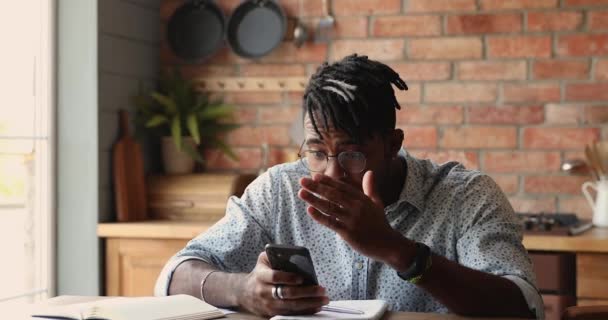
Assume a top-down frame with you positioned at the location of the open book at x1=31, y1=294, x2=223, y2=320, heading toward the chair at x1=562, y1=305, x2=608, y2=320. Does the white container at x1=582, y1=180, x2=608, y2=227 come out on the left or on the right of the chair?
left

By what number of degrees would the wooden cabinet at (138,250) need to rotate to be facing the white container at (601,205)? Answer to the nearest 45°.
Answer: approximately 90° to its left

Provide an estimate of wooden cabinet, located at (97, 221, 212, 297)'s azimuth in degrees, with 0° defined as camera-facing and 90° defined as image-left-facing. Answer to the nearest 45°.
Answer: approximately 0°

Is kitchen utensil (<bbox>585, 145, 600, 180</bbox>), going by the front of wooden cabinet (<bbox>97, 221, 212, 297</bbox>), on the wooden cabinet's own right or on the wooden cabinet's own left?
on the wooden cabinet's own left

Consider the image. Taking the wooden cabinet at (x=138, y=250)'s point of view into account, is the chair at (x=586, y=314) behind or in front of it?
in front

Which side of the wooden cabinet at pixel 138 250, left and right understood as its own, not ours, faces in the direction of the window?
right
